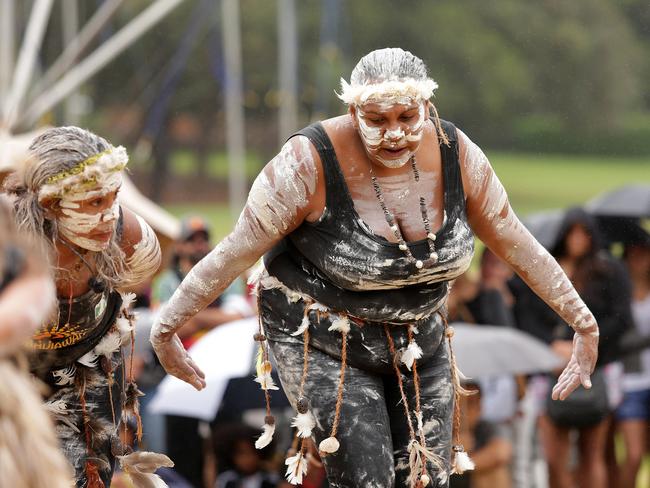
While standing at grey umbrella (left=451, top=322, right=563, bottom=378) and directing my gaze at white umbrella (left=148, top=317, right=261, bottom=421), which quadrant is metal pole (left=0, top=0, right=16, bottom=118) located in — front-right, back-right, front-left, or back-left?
front-right

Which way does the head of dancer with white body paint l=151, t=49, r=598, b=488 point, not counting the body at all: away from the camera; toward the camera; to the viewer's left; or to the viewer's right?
toward the camera

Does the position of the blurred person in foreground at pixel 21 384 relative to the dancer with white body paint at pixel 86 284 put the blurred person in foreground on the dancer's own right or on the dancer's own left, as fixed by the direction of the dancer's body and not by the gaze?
on the dancer's own right

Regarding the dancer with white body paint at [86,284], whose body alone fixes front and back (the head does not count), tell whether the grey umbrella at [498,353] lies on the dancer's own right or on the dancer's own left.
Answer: on the dancer's own left

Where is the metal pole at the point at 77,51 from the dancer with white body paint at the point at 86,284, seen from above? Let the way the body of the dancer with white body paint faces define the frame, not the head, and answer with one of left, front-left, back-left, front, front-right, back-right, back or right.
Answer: back-left

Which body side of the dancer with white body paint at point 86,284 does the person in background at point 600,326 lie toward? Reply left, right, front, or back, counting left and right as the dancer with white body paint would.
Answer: left

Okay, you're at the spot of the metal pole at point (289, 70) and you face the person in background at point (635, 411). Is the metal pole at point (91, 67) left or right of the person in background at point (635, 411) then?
right

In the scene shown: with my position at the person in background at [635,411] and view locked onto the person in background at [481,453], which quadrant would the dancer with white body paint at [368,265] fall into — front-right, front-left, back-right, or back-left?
front-left

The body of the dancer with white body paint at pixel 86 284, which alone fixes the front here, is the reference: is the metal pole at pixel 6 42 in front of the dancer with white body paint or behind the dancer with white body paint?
behind

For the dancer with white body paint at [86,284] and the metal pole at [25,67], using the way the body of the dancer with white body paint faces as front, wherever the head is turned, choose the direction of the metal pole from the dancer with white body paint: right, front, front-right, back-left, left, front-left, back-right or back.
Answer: back-left

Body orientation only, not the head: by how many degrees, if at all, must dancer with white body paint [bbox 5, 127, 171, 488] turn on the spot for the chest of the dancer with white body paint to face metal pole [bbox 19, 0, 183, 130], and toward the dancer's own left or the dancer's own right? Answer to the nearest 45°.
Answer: approximately 135° to the dancer's own left

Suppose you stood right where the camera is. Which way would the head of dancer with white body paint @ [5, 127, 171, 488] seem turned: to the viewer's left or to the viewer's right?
to the viewer's right

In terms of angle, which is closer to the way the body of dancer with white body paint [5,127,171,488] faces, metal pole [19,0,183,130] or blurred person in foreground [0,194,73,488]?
the blurred person in foreground

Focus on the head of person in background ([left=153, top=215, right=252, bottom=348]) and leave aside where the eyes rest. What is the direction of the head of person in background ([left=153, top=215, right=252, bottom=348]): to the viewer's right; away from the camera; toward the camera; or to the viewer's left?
toward the camera

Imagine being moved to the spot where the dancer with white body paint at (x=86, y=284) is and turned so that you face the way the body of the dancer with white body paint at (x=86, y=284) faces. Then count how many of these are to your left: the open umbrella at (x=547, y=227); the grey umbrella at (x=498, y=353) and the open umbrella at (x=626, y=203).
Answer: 3
